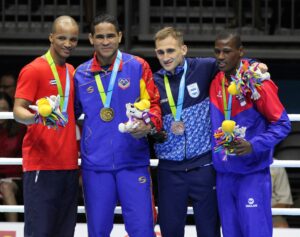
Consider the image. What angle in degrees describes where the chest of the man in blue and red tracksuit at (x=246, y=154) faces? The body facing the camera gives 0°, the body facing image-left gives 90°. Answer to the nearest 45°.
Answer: approximately 45°

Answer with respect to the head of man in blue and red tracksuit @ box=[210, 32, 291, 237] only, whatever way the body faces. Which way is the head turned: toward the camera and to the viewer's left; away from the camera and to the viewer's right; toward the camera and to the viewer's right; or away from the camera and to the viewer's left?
toward the camera and to the viewer's left

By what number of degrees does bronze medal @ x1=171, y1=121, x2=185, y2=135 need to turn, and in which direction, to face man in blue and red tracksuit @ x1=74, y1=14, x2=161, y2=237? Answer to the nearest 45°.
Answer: approximately 90° to its right

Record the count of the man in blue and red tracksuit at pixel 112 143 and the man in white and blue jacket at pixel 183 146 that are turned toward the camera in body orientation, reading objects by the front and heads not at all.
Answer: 2

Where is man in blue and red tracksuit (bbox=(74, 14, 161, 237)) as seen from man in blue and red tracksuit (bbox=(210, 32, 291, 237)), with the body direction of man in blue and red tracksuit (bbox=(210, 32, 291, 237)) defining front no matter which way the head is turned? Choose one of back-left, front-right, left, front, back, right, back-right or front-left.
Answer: front-right

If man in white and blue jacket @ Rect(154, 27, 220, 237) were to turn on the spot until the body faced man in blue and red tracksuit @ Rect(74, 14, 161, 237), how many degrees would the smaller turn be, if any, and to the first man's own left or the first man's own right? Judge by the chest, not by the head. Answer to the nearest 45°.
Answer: approximately 90° to the first man's own right

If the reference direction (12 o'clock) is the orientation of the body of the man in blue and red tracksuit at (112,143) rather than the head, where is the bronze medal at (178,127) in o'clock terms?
The bronze medal is roughly at 9 o'clock from the man in blue and red tracksuit.

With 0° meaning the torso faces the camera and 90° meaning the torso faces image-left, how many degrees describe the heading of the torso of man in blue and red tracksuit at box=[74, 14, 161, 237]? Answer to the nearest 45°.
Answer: approximately 0°

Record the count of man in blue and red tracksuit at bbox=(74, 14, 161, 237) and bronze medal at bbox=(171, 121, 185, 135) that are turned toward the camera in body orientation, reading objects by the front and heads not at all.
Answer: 2

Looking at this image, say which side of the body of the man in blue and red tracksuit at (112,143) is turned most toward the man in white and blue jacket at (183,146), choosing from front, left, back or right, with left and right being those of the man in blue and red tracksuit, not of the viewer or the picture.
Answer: left

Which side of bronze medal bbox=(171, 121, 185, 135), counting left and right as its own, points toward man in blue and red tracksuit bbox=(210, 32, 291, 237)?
left

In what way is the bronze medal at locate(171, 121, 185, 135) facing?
toward the camera
